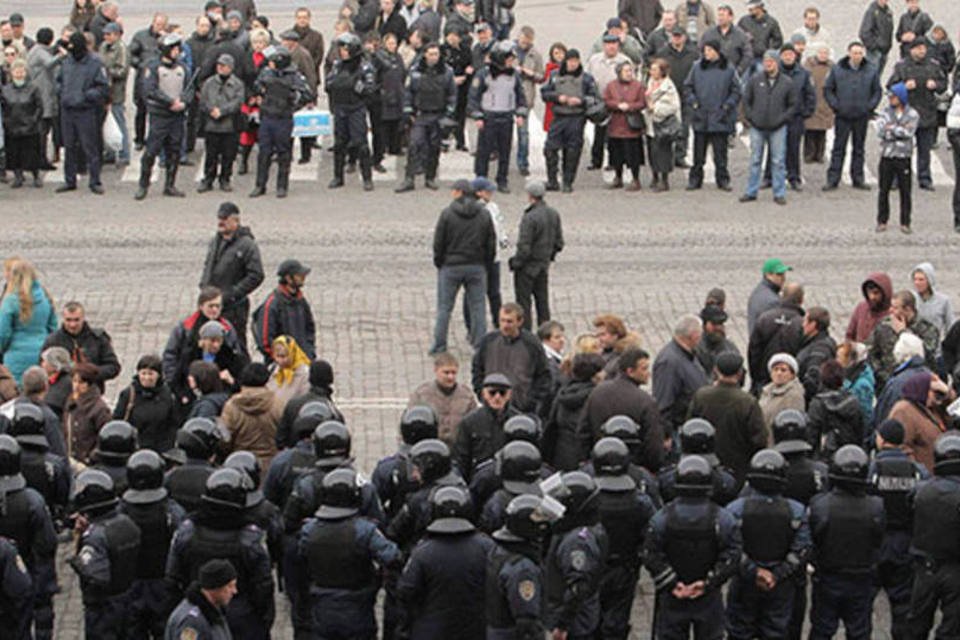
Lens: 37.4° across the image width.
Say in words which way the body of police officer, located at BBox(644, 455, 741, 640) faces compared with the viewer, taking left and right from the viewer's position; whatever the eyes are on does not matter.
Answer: facing away from the viewer

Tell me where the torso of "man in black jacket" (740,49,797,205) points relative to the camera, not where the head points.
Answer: toward the camera

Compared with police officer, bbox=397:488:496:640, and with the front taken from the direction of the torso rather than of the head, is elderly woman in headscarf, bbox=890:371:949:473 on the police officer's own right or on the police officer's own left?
on the police officer's own right

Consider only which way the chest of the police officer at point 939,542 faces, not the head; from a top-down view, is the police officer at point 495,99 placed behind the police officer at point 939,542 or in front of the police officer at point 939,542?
in front

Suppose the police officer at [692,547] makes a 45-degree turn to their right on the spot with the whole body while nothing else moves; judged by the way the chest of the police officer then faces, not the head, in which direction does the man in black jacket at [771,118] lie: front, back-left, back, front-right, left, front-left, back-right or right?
front-left

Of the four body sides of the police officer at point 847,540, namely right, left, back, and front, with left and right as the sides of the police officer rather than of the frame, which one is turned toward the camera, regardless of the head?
back

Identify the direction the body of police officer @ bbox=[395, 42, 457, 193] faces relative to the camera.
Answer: toward the camera

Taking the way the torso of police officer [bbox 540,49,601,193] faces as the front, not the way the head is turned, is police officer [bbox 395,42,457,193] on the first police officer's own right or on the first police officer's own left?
on the first police officer's own right

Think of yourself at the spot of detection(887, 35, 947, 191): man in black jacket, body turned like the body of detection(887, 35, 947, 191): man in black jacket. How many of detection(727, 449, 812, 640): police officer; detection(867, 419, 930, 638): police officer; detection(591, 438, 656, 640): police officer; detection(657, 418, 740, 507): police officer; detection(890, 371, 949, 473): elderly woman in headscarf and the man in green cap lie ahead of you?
6

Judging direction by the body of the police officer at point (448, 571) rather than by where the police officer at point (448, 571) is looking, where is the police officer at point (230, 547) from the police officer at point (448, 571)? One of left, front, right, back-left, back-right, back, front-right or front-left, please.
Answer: left

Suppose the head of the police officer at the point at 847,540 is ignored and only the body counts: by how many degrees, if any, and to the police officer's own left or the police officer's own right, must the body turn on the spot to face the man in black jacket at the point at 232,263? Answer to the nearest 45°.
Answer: approximately 45° to the police officer's own left

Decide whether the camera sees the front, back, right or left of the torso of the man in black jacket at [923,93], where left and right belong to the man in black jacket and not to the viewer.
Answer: front

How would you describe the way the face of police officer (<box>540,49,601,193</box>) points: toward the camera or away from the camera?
toward the camera

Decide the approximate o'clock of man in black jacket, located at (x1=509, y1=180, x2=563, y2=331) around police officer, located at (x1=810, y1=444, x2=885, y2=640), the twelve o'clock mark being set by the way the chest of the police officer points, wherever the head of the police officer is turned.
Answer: The man in black jacket is roughly at 11 o'clock from the police officer.

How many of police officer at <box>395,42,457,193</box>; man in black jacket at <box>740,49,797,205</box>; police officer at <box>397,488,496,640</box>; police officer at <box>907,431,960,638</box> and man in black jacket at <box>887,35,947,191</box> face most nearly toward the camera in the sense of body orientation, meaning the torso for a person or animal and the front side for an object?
3

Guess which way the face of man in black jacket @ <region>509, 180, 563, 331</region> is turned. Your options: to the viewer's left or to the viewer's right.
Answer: to the viewer's left

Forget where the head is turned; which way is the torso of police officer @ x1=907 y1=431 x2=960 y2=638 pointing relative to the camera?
away from the camera

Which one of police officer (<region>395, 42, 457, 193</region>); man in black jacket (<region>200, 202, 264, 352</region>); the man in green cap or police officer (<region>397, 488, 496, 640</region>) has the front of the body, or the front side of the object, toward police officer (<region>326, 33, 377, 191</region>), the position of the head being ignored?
police officer (<region>397, 488, 496, 640</region>)
